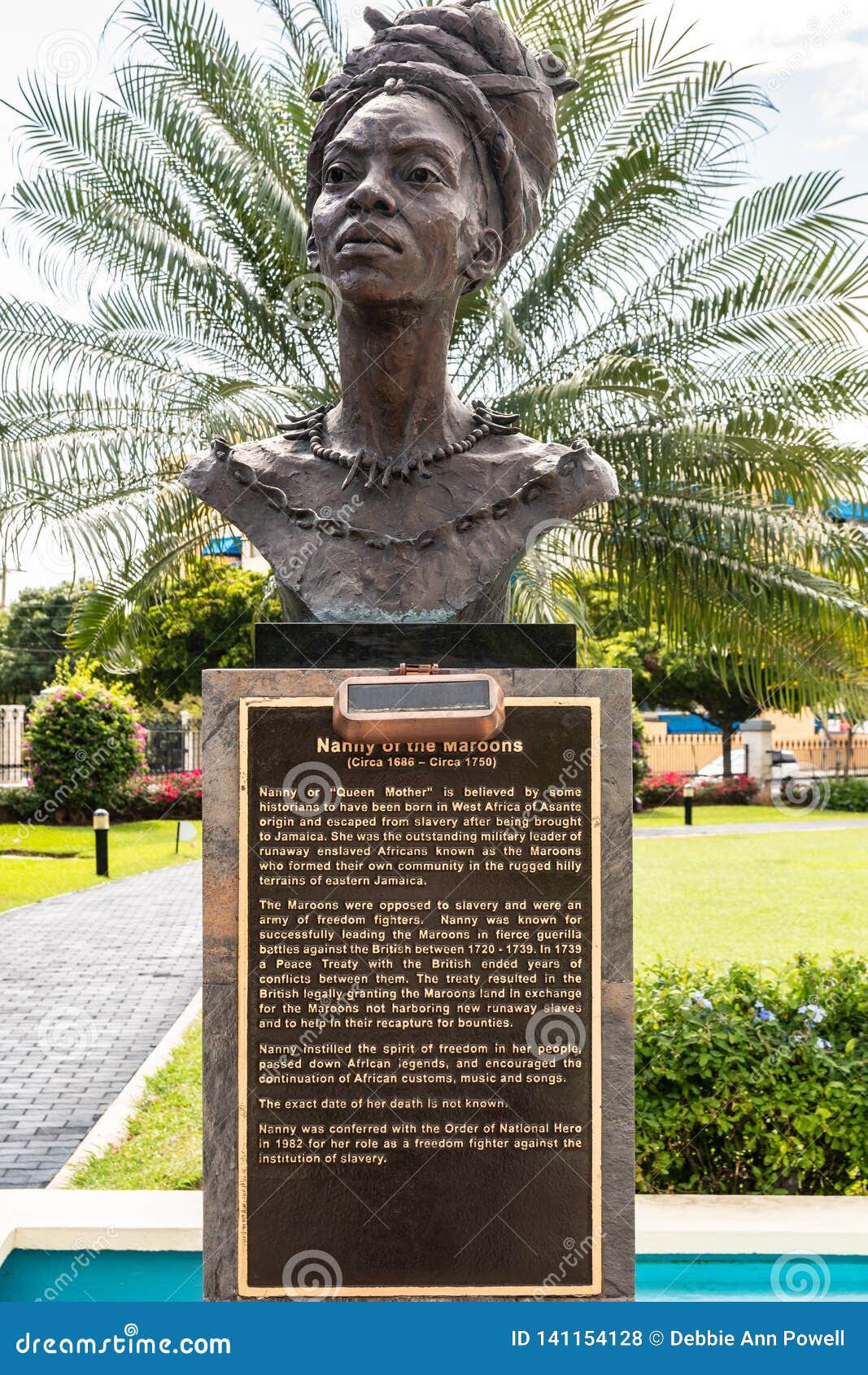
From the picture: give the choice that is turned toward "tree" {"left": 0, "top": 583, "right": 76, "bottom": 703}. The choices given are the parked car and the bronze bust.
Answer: the parked car

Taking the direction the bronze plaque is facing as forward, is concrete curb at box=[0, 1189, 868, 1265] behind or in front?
behind

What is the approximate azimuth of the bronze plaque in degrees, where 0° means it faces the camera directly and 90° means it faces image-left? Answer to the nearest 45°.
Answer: approximately 0°

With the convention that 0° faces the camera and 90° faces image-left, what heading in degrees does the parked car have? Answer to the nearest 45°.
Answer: approximately 90°

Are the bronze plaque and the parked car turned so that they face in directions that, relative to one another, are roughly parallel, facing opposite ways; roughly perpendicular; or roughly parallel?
roughly perpendicular

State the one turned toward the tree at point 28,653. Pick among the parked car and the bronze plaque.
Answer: the parked car

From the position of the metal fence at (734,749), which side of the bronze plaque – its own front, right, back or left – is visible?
back

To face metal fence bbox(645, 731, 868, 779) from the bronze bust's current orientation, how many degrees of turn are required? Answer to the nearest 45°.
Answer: approximately 180°

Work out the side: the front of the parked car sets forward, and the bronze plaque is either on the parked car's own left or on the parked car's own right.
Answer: on the parked car's own left

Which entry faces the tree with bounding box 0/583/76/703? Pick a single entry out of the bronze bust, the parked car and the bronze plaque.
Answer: the parked car

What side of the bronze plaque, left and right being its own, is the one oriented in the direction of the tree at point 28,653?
back

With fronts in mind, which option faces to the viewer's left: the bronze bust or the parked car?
the parked car
